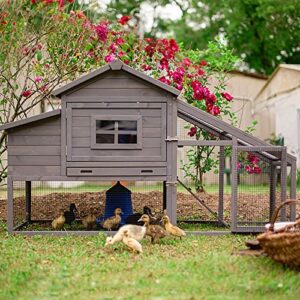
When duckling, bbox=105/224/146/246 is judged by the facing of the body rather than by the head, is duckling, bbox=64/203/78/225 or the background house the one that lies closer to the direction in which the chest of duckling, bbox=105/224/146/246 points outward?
the duckling

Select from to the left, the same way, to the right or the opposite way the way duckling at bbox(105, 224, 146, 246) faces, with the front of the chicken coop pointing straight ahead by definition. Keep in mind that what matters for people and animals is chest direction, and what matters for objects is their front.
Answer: to the right

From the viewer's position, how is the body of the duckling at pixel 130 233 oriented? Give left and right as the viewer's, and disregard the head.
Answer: facing to the left of the viewer

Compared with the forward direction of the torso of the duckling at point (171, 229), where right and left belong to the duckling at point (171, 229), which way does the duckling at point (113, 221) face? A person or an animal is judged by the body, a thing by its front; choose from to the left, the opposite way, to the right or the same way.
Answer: the opposite way
